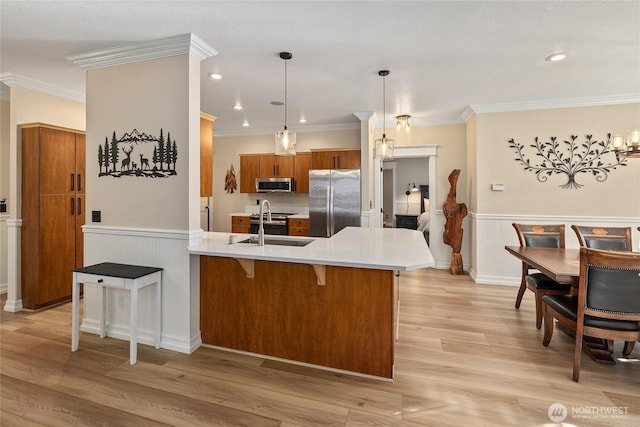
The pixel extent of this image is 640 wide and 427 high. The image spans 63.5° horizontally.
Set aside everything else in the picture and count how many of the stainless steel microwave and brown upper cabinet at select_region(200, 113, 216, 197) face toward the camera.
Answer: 1

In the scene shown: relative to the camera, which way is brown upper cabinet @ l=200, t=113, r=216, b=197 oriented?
to the viewer's right

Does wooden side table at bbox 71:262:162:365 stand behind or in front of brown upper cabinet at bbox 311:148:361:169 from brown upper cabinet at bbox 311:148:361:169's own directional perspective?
in front

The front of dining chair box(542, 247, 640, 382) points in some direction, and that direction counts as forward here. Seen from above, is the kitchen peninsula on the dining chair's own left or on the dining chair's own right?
on the dining chair's own left

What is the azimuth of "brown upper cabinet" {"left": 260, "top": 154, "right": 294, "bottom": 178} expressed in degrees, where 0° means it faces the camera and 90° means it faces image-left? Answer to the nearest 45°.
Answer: approximately 0°

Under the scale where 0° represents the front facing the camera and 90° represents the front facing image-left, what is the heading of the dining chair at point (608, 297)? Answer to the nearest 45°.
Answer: approximately 135°

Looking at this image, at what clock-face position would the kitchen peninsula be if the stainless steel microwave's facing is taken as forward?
The kitchen peninsula is roughly at 12 o'clock from the stainless steel microwave.

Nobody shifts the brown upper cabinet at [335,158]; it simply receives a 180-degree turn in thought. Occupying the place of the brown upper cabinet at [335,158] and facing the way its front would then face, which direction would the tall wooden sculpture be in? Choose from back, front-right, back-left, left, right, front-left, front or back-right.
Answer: right
